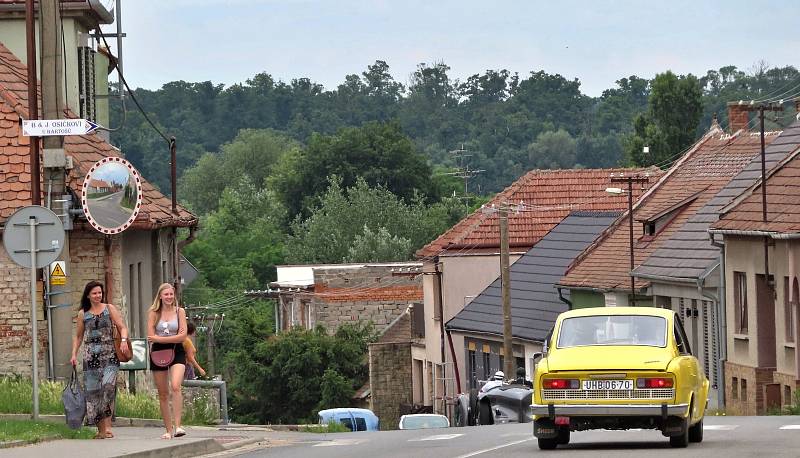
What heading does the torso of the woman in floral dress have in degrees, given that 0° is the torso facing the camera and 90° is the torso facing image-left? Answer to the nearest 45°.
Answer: approximately 0°

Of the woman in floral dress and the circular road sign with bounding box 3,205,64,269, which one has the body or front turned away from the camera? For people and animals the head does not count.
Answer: the circular road sign

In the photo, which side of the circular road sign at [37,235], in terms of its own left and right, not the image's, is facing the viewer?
back

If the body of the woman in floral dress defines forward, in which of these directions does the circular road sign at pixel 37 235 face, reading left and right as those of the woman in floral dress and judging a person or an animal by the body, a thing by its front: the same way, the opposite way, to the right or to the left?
the opposite way

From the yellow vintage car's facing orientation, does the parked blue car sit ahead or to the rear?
ahead

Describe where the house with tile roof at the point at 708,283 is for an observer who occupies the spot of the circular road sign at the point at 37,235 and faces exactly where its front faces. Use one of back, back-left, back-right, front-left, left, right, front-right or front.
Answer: front-right

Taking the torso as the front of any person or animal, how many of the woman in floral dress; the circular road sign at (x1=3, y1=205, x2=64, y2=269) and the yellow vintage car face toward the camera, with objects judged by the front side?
1

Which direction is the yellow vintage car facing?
away from the camera

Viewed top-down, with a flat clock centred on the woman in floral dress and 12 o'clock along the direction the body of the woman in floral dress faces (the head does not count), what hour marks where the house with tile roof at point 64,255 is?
The house with tile roof is roughly at 6 o'clock from the woman in floral dress.

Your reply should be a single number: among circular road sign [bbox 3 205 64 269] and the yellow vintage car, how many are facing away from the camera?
2

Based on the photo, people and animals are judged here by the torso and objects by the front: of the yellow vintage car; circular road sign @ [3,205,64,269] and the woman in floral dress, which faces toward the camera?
the woman in floral dress

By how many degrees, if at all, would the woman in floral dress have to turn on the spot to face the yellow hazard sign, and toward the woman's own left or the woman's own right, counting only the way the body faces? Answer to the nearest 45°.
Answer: approximately 180°

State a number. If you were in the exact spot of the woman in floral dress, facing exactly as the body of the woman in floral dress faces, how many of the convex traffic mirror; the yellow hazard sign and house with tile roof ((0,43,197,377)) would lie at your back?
3
